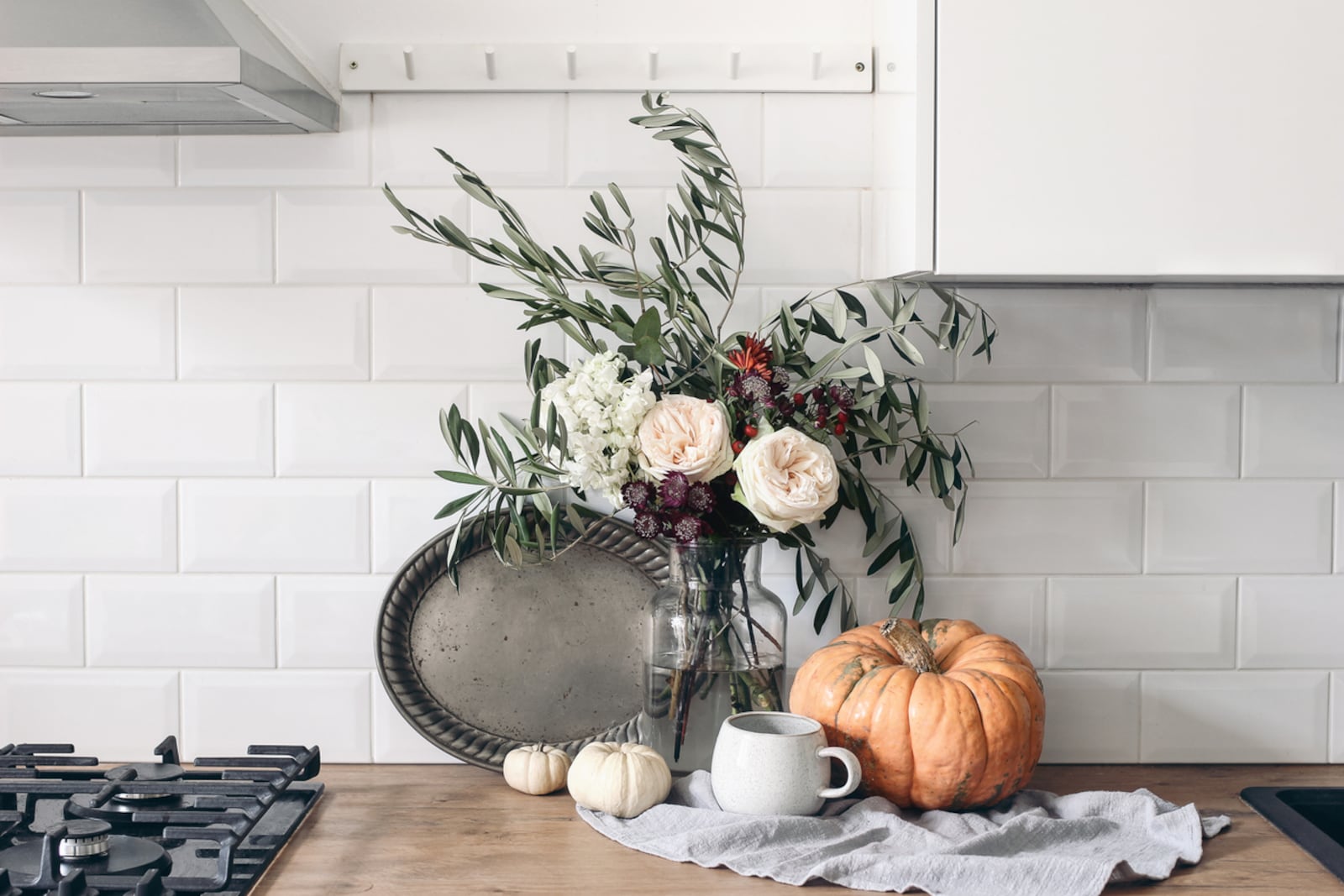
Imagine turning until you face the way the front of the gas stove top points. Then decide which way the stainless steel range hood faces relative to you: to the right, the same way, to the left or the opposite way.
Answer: the same way

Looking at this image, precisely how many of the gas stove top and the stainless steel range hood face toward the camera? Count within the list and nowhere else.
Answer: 2

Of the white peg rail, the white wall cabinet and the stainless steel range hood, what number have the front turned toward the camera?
3

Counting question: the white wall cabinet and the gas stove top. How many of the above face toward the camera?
2

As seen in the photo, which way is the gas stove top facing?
toward the camera

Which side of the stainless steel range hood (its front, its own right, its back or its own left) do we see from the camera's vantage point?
front

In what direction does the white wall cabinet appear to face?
toward the camera

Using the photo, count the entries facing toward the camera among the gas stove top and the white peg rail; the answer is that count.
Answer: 2

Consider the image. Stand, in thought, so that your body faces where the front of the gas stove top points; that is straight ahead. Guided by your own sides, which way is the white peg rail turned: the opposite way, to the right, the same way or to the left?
the same way
